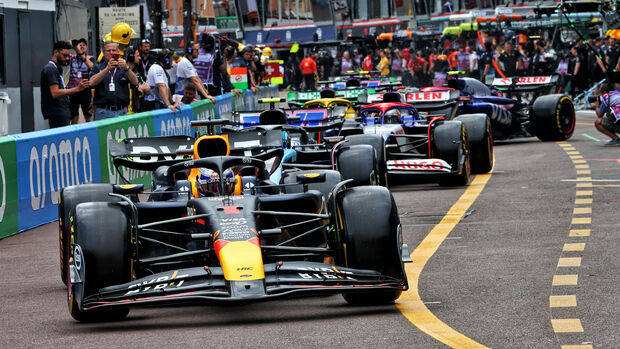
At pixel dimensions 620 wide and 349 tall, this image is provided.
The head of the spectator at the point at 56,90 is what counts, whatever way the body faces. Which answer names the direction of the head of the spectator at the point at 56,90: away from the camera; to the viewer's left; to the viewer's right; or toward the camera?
to the viewer's right

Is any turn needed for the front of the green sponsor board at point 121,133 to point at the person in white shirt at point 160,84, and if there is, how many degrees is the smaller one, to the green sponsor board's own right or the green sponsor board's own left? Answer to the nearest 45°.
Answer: approximately 135° to the green sponsor board's own left

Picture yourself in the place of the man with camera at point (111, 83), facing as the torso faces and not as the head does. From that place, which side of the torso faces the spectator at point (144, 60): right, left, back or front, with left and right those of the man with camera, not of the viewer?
back

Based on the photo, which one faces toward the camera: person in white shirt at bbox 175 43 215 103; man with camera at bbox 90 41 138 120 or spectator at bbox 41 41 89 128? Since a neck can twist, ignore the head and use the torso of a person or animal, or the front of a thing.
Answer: the man with camera

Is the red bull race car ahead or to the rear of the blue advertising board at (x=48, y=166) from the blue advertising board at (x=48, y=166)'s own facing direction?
ahead

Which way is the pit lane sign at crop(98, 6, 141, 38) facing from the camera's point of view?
toward the camera

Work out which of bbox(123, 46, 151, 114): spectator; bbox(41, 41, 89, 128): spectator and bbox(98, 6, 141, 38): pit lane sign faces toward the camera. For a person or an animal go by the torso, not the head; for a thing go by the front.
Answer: the pit lane sign

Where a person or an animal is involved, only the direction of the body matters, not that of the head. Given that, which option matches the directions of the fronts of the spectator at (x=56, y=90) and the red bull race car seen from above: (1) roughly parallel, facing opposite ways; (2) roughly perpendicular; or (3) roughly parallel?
roughly perpendicular
